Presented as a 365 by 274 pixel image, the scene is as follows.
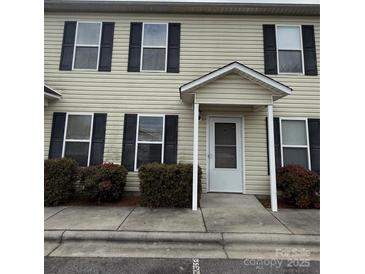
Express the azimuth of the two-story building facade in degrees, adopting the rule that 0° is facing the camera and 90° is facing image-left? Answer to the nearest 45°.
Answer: approximately 0°

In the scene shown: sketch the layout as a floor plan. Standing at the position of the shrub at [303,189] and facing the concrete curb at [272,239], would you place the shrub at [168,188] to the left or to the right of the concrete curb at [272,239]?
right
